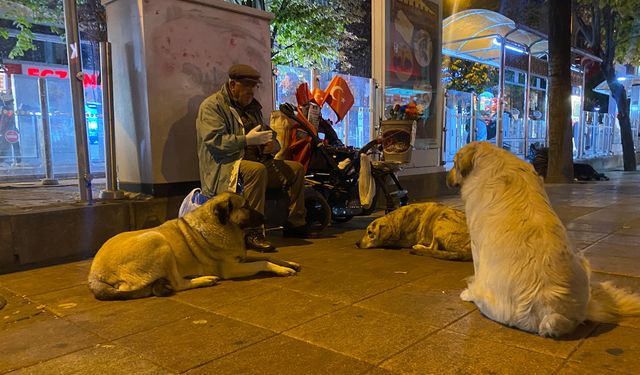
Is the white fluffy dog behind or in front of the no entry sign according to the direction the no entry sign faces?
in front

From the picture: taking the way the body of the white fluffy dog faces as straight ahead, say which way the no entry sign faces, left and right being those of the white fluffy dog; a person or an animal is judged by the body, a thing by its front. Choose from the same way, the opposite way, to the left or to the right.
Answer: the opposite way

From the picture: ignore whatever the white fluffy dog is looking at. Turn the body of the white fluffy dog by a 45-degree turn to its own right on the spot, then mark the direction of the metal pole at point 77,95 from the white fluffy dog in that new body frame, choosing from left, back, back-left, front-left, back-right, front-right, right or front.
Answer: left

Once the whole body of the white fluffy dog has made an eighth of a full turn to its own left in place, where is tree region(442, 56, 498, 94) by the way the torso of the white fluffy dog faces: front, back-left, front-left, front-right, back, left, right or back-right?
right

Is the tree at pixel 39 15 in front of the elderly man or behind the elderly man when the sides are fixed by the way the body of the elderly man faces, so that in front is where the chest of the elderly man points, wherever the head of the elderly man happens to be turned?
behind

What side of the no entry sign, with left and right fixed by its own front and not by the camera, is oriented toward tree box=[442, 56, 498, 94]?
left

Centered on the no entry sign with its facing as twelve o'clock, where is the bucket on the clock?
The bucket is roughly at 11 o'clock from the no entry sign.

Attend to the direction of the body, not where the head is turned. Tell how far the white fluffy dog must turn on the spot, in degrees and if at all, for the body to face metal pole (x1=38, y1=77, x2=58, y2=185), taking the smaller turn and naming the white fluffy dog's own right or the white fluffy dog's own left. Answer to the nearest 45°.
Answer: approximately 45° to the white fluffy dog's own left

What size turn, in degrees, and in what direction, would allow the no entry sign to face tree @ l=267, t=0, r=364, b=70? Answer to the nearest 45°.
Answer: approximately 90° to its left

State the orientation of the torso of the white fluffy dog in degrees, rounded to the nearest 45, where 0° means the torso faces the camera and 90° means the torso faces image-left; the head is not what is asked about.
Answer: approximately 135°

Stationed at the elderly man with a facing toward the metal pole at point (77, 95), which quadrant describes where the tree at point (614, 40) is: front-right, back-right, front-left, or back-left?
back-right

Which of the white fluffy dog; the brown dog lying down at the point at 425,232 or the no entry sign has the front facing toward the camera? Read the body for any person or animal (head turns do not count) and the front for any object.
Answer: the no entry sign

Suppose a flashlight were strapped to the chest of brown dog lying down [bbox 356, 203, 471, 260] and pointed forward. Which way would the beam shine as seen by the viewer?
to the viewer's left

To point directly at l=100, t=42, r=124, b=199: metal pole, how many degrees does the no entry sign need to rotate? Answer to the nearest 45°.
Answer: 0° — it already faces it

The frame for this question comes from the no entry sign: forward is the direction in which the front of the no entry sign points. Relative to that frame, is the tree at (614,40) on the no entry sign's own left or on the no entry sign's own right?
on the no entry sign's own left
